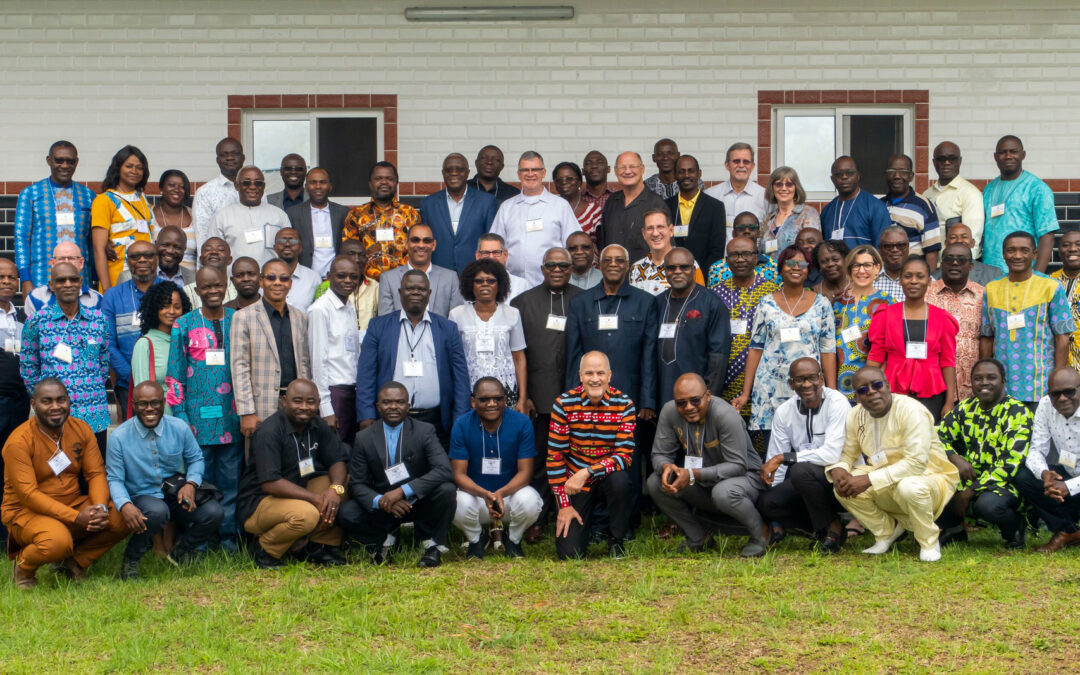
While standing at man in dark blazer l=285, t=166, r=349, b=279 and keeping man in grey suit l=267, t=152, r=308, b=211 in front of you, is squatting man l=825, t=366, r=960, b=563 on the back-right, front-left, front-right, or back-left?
back-right

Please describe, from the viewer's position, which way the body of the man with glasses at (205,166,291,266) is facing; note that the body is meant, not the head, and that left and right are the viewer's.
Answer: facing the viewer

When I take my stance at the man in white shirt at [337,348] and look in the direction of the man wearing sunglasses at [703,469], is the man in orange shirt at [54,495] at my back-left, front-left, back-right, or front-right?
back-right

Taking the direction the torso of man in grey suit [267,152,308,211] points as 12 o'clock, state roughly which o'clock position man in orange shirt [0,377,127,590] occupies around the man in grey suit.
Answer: The man in orange shirt is roughly at 1 o'clock from the man in grey suit.

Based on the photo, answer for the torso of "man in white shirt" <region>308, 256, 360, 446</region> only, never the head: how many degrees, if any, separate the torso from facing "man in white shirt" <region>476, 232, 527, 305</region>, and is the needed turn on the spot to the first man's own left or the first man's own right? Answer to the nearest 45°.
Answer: approximately 45° to the first man's own left

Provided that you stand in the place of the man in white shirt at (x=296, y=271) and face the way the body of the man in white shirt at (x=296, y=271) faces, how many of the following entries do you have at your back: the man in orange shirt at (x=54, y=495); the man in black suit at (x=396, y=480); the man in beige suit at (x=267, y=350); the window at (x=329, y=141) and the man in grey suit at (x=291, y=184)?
2

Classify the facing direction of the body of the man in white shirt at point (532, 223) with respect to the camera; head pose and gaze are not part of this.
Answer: toward the camera

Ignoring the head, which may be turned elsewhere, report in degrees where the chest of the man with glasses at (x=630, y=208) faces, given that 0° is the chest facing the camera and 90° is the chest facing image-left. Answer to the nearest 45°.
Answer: approximately 0°

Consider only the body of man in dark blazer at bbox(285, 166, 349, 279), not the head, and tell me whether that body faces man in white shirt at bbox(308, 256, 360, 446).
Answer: yes

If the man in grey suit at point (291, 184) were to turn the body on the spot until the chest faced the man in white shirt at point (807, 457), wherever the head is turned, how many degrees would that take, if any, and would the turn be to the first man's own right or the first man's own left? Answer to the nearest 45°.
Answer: approximately 45° to the first man's own left

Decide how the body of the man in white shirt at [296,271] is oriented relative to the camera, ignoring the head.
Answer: toward the camera

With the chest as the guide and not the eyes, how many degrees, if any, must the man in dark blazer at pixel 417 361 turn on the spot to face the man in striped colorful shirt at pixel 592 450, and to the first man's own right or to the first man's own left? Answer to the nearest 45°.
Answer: approximately 45° to the first man's own left
